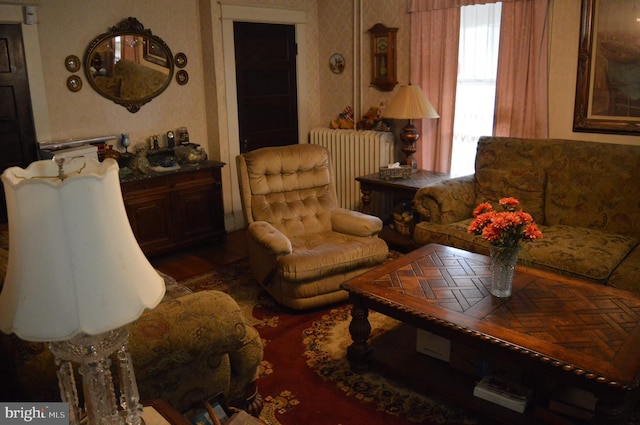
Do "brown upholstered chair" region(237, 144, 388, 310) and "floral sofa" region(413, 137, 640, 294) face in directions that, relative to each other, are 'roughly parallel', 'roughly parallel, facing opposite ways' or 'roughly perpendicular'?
roughly perpendicular

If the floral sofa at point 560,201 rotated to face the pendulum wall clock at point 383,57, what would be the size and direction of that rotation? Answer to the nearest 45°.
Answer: approximately 90° to its right

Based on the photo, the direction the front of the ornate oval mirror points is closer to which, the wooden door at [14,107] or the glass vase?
the glass vase

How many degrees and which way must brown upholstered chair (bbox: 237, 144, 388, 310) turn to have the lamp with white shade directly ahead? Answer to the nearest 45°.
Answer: approximately 45° to its right

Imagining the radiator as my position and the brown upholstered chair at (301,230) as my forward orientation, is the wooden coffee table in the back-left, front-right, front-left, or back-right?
front-left

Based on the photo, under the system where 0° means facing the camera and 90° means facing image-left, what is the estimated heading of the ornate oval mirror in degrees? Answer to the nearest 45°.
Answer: approximately 315°

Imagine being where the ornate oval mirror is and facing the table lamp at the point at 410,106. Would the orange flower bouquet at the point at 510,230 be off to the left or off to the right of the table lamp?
right

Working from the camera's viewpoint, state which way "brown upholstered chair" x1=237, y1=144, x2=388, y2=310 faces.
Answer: facing the viewer and to the right of the viewer

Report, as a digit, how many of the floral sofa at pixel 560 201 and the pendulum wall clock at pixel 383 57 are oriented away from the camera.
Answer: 0

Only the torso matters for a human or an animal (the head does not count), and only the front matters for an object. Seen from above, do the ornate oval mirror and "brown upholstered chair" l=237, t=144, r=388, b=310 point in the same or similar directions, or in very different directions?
same or similar directions

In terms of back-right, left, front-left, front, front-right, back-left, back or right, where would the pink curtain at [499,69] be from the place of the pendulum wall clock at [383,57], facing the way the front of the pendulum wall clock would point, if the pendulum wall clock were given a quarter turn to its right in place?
back

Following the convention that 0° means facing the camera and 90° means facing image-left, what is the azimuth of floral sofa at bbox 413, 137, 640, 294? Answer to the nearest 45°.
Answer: approximately 45°

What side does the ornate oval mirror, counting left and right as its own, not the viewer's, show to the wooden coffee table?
front

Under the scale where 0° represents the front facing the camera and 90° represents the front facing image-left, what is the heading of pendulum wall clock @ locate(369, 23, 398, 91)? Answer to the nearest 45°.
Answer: approximately 45°

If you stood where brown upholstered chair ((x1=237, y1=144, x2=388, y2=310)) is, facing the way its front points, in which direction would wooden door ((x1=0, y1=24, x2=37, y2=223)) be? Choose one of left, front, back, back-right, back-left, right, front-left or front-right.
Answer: back-right

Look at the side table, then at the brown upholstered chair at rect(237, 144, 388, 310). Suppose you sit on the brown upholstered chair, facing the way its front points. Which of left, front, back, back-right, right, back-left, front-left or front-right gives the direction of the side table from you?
left

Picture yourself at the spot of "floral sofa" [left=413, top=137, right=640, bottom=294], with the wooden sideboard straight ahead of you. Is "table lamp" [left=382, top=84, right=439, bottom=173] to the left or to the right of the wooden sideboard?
right
